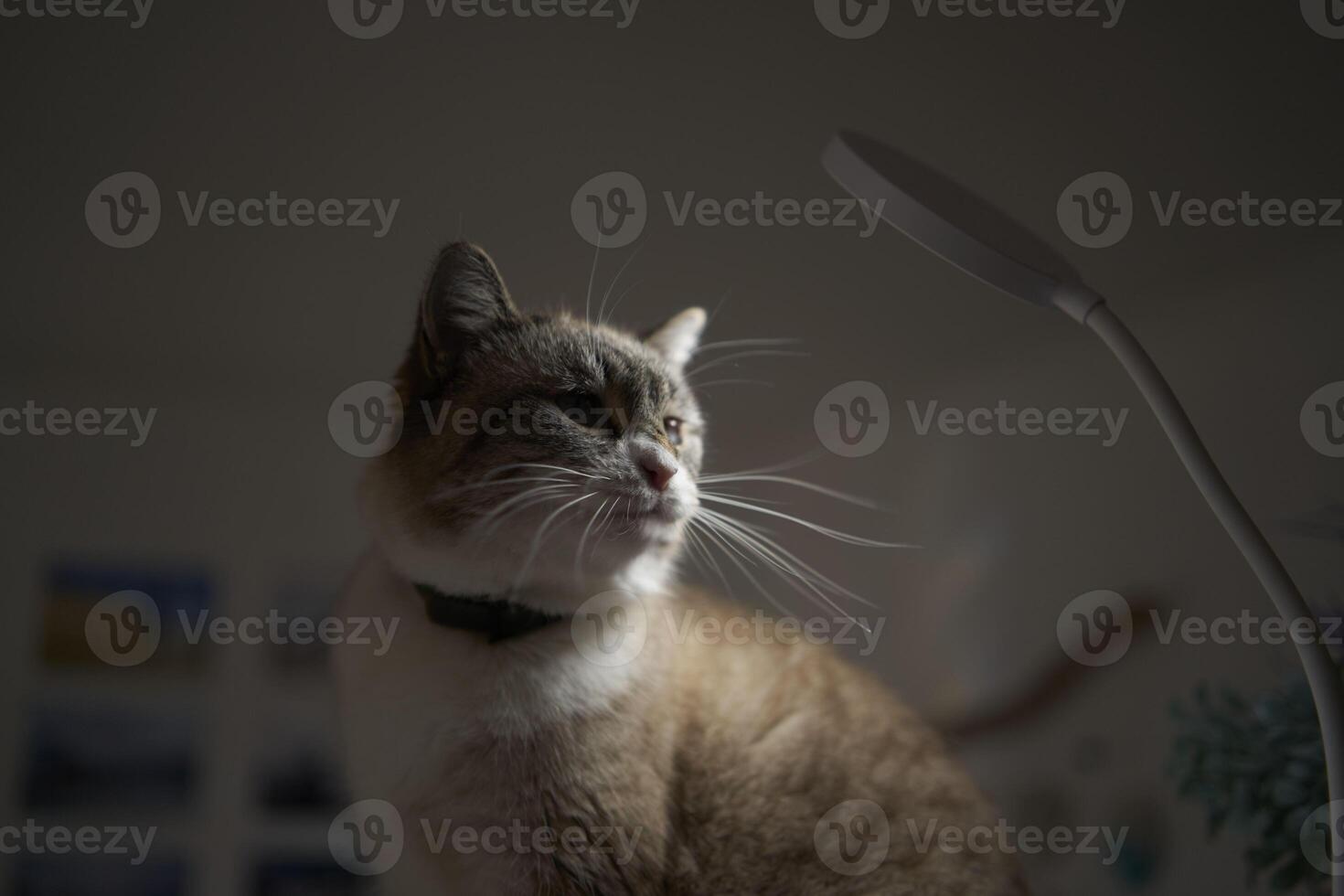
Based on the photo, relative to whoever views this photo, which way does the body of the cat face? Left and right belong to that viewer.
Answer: facing the viewer and to the left of the viewer
